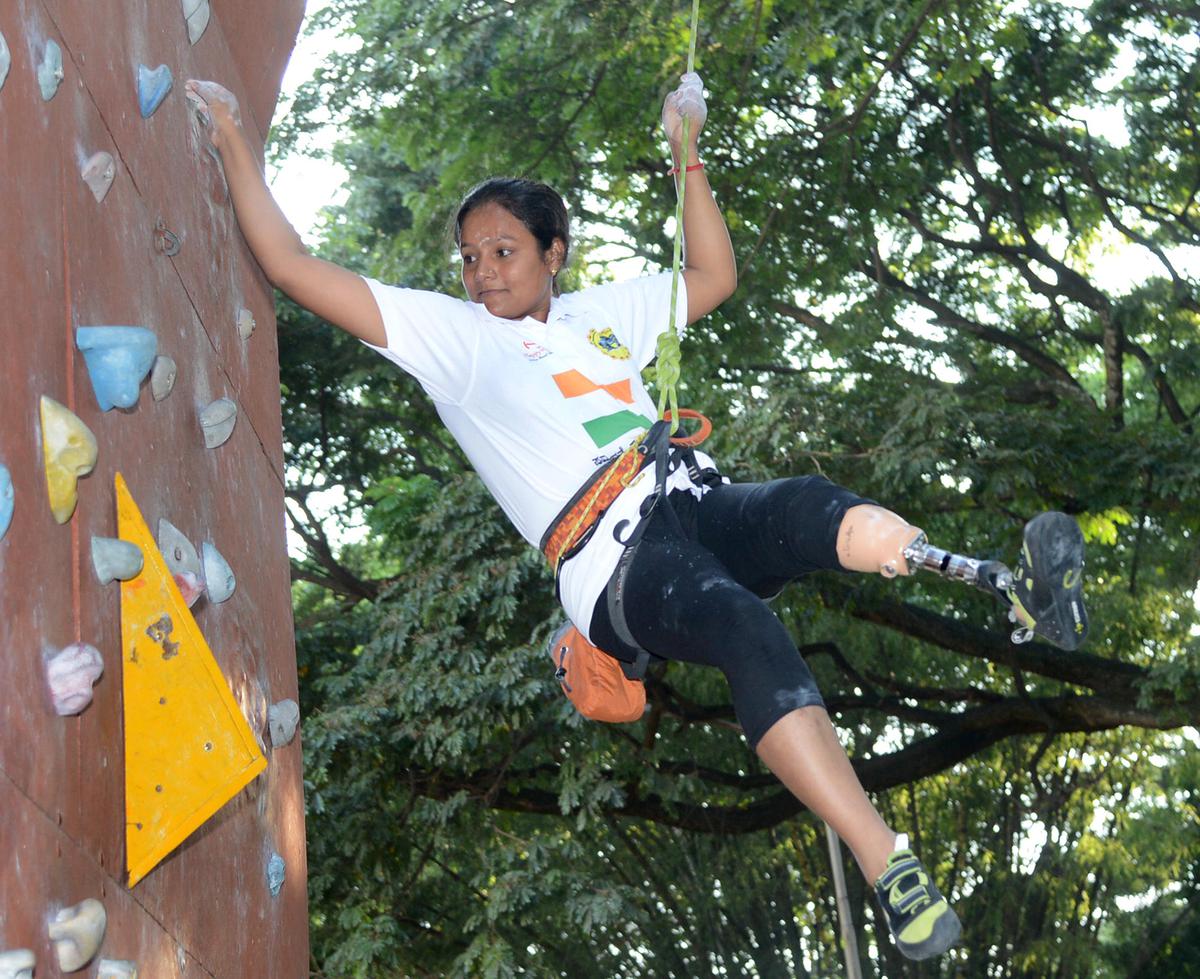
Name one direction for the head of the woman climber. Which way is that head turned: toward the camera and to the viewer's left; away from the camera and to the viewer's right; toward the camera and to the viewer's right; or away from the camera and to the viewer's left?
toward the camera and to the viewer's left

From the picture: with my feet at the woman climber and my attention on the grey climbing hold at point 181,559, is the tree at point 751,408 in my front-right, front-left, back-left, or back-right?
back-right

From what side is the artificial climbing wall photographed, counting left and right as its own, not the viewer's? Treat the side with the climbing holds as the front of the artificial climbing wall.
front
